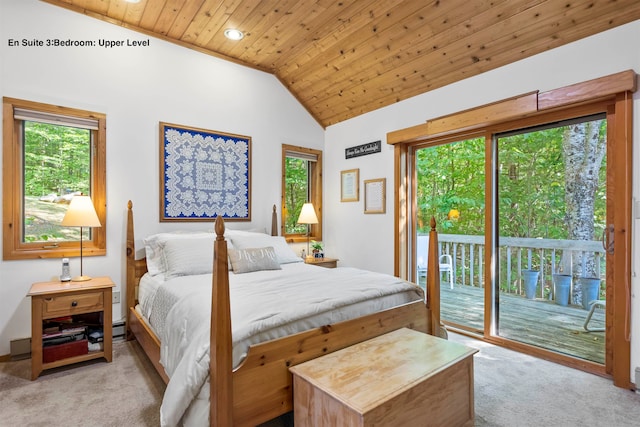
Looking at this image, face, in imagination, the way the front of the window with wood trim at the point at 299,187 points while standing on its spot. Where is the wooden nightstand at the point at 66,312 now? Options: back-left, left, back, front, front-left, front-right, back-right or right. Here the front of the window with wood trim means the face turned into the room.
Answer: right

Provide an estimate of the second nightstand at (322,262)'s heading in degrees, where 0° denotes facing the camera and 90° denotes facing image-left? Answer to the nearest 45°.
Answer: approximately 315°

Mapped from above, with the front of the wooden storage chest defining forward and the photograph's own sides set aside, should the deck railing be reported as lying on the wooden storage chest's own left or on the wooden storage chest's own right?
on the wooden storage chest's own left

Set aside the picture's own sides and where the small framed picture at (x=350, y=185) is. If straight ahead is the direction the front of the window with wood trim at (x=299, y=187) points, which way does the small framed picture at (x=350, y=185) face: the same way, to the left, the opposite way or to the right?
to the right

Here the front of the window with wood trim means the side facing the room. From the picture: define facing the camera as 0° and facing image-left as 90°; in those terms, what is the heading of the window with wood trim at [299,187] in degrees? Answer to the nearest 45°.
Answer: approximately 315°

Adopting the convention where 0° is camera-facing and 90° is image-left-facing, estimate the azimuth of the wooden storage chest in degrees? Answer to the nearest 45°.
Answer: approximately 315°

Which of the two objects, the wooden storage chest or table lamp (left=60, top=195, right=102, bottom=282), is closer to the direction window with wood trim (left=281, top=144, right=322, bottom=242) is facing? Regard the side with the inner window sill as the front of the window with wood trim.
the wooden storage chest

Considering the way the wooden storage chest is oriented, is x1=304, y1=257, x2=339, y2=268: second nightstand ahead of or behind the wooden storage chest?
behind

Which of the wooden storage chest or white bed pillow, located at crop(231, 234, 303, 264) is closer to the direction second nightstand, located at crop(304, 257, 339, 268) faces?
the wooden storage chest

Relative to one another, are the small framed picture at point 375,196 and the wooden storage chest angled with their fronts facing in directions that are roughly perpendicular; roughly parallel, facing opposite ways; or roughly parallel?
roughly perpendicular

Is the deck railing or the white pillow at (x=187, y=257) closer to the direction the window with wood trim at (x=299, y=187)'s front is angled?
the deck railing

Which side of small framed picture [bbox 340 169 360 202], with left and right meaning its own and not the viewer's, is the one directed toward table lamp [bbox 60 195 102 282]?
front
